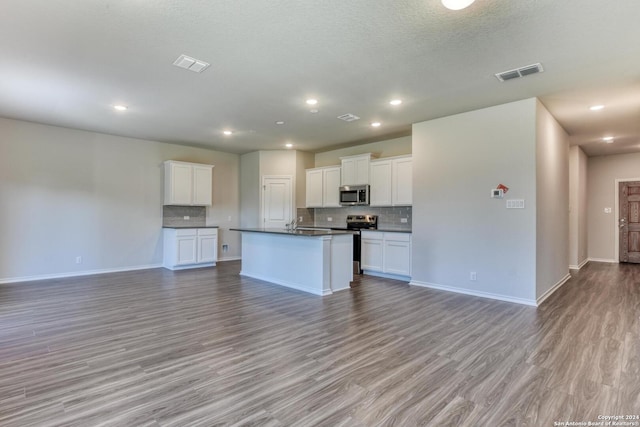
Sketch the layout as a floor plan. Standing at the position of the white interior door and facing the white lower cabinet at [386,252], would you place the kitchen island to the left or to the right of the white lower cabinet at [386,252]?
right

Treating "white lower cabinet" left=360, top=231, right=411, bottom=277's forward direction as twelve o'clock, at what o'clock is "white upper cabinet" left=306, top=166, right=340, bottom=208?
The white upper cabinet is roughly at 3 o'clock from the white lower cabinet.

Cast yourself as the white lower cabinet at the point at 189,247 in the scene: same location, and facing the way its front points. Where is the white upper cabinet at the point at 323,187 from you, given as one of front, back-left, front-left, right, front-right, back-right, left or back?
front-left

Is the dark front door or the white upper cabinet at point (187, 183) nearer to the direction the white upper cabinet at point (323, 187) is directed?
the white upper cabinet

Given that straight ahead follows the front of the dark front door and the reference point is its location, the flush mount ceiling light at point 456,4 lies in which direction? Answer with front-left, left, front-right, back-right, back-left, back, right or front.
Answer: front

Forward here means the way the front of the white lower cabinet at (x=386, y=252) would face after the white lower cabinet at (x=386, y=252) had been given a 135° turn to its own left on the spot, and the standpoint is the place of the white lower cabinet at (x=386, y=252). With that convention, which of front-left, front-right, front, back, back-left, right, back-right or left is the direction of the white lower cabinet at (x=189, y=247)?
back

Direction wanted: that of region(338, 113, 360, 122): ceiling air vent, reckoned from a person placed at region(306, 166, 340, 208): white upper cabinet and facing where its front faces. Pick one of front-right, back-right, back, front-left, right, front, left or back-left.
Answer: front-left

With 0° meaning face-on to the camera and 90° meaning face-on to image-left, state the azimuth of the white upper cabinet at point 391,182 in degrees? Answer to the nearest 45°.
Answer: approximately 45°

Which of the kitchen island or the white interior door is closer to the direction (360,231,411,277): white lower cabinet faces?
the kitchen island

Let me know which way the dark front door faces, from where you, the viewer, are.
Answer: facing the viewer

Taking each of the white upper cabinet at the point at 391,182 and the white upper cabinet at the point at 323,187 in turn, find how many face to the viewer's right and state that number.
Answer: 0

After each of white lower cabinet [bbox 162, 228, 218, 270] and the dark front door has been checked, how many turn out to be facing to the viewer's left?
0
